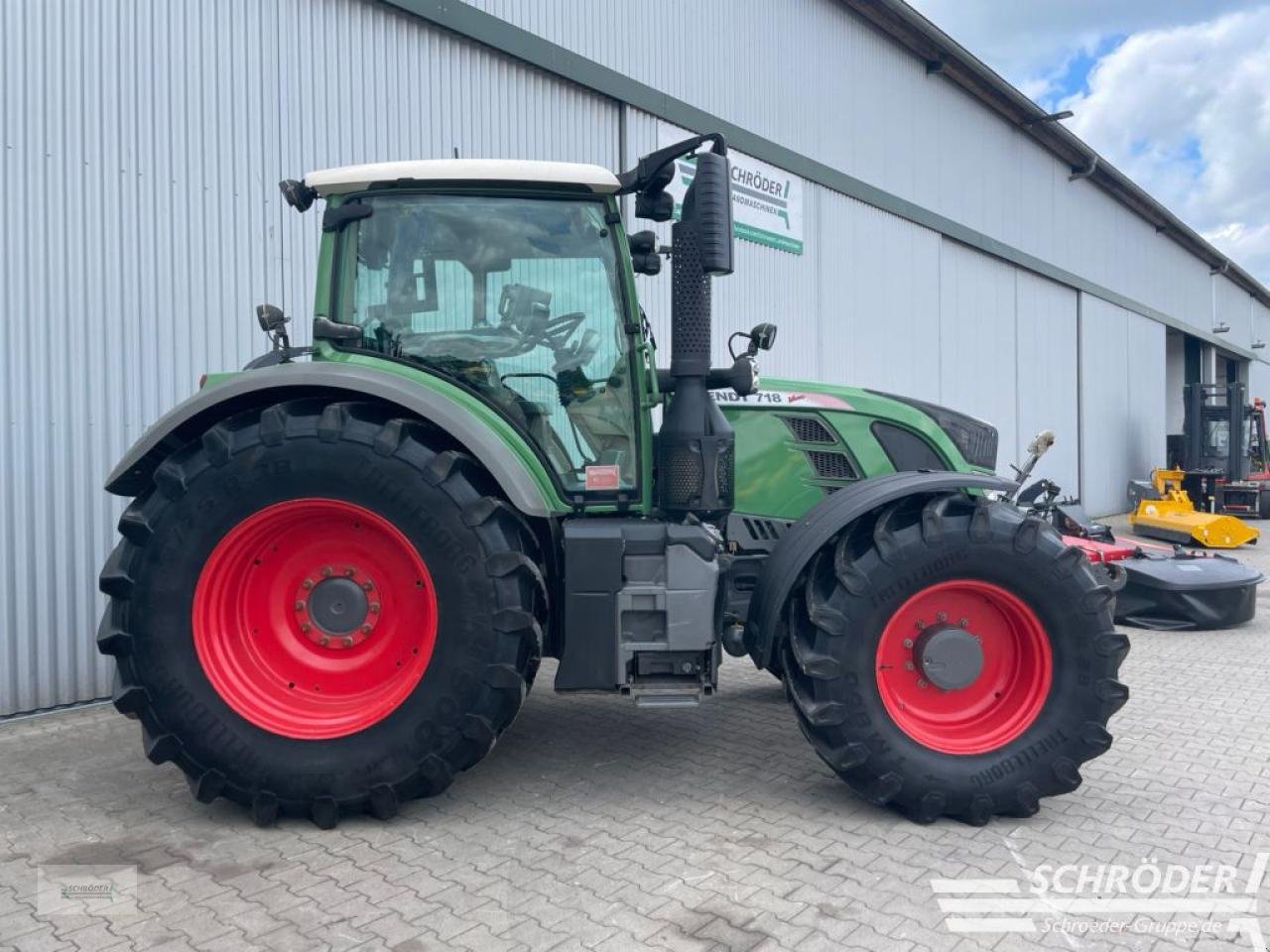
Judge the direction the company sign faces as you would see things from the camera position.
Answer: facing the viewer and to the right of the viewer

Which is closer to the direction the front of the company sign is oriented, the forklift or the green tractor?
the green tractor

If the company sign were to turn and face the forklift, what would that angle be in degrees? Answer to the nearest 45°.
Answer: approximately 90° to its left

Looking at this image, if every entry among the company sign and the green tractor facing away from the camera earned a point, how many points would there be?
0

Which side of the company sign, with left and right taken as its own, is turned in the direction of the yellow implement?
left

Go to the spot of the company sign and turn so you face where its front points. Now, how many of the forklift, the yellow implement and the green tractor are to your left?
2

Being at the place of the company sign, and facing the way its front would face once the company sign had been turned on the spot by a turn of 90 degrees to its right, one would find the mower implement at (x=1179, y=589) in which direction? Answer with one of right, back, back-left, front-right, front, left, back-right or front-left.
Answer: left

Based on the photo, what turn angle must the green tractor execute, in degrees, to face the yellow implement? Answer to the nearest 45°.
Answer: approximately 45° to its left

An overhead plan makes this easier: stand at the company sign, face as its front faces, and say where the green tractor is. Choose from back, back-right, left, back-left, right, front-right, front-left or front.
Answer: front-right

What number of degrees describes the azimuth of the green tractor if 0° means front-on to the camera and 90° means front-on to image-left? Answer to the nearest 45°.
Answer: approximately 270°
